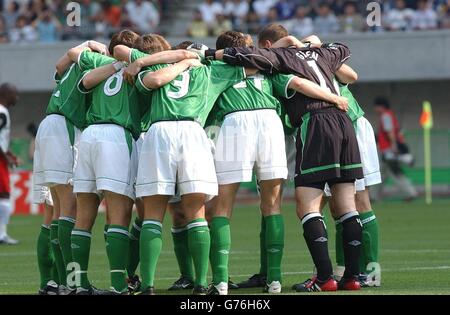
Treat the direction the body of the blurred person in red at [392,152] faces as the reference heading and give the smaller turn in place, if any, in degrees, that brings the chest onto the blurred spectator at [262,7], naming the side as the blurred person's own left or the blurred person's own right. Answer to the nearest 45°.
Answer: approximately 45° to the blurred person's own right

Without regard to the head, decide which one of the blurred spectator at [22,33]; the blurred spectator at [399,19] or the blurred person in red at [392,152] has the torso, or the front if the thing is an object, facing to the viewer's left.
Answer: the blurred person in red

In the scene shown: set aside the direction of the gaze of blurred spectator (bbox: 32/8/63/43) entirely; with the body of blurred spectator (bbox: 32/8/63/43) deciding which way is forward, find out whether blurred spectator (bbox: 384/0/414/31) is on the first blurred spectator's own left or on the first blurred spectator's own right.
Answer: on the first blurred spectator's own left

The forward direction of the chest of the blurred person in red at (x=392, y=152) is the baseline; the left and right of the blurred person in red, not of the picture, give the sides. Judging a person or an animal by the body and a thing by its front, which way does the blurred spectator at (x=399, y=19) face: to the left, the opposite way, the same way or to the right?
to the left

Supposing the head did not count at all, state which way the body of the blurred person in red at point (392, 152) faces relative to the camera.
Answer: to the viewer's left

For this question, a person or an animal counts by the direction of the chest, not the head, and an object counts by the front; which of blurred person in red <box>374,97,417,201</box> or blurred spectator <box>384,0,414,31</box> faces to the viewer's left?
the blurred person in red

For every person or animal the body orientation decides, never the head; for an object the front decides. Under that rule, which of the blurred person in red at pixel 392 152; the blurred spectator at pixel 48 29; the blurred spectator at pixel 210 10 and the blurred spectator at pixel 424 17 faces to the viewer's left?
the blurred person in red

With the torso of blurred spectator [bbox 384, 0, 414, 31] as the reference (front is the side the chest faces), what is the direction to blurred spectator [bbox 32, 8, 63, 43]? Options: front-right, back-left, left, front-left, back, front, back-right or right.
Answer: right

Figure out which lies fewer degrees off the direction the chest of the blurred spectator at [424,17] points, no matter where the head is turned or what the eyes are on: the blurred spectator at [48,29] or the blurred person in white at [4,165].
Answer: the blurred person in white
